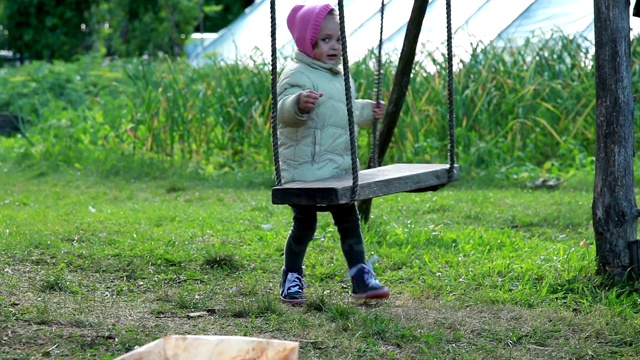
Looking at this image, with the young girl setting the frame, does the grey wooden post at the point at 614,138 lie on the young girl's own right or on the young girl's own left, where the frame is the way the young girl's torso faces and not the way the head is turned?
on the young girl's own left

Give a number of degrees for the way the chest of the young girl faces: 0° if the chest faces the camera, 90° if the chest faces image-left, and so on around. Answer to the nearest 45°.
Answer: approximately 315°

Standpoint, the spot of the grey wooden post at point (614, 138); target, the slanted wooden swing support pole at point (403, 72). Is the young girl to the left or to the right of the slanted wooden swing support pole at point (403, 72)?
left

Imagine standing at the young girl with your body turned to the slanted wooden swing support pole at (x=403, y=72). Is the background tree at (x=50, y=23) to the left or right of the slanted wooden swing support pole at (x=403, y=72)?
left
